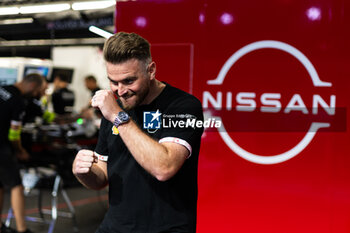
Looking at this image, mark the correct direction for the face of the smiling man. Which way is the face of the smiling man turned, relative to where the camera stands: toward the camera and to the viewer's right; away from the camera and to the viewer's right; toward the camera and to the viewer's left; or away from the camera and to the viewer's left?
toward the camera and to the viewer's left

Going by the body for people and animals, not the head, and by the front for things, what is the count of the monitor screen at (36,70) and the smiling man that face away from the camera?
0

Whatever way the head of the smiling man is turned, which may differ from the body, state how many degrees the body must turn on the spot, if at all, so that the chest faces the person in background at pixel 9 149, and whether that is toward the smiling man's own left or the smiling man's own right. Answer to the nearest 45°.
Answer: approximately 90° to the smiling man's own right

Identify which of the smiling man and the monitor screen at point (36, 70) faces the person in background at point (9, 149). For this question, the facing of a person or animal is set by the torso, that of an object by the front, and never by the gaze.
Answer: the monitor screen

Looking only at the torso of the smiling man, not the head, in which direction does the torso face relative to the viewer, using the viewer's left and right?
facing the viewer and to the left of the viewer

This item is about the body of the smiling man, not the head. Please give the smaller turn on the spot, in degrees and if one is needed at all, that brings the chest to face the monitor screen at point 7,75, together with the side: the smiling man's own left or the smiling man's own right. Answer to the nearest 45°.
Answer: approximately 135° to the smiling man's own right

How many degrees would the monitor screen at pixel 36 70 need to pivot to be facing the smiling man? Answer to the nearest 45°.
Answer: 0° — it already faces them

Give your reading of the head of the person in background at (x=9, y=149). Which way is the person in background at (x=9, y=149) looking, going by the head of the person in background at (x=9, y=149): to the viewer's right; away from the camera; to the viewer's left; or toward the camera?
to the viewer's right

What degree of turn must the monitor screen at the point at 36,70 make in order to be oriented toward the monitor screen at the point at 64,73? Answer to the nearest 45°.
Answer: approximately 45° to its left

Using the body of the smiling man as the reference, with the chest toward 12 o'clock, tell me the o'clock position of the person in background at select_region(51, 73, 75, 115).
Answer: The person in background is roughly at 4 o'clock from the smiling man.

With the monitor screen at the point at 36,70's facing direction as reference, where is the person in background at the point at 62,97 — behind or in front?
in front

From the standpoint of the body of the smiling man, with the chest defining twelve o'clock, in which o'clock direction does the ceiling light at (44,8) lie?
The ceiling light is roughly at 4 o'clock from the smiling man.

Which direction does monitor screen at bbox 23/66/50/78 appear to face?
toward the camera
